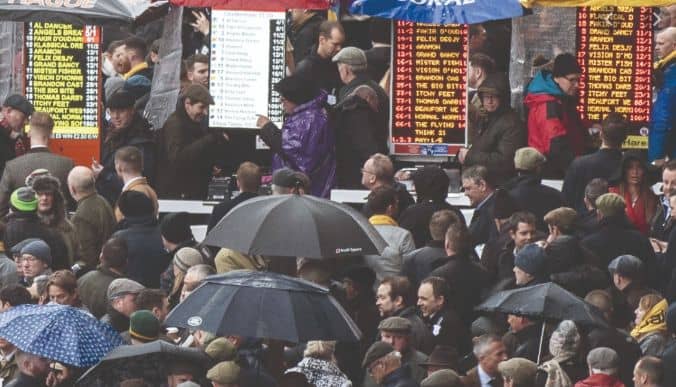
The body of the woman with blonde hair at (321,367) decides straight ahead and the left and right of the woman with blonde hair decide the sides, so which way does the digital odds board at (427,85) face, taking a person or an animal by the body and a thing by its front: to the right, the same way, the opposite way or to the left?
the opposite way

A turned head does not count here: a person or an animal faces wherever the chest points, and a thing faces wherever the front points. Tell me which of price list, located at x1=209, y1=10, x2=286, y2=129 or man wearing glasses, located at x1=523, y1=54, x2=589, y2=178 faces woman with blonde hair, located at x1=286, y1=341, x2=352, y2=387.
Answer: the price list

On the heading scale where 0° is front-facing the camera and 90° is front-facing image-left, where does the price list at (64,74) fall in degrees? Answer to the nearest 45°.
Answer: approximately 0°

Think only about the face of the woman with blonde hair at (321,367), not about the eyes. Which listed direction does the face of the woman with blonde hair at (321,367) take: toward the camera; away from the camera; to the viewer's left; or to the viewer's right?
away from the camera

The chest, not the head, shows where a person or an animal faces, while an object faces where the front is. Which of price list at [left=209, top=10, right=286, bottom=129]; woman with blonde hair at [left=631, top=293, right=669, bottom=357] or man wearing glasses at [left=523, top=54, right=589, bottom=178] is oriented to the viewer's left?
the woman with blonde hair

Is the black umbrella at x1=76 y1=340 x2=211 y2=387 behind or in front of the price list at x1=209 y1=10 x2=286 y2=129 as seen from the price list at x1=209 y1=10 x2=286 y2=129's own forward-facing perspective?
in front

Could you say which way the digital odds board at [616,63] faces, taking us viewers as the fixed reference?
facing the viewer

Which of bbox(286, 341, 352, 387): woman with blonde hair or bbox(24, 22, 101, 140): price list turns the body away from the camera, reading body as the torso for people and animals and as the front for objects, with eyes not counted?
the woman with blonde hair

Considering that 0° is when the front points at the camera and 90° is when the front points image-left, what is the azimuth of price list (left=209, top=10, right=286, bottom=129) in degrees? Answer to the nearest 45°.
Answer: approximately 0°

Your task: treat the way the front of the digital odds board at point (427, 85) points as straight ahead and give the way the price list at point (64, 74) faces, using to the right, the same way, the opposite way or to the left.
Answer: the same way

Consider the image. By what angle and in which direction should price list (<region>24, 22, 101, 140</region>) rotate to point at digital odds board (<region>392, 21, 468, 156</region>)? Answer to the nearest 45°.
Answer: approximately 90° to its left

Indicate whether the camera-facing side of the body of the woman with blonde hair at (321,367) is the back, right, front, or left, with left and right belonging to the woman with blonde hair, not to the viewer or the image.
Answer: back
